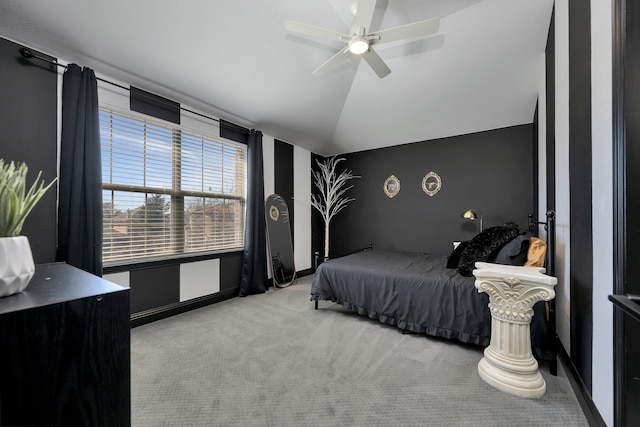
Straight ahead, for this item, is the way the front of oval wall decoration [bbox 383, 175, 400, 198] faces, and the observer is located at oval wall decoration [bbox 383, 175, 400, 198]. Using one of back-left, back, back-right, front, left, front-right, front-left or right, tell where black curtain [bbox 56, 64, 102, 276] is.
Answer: front-right

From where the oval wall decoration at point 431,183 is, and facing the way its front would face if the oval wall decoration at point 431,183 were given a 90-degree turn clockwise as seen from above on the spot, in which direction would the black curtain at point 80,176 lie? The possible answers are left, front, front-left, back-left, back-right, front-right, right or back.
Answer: front-left

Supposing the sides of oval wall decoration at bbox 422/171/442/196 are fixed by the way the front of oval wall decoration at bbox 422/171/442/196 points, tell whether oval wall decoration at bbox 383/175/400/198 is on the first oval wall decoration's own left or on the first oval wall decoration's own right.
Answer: on the first oval wall decoration's own right

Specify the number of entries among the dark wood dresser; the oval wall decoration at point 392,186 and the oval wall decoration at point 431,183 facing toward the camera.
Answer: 2

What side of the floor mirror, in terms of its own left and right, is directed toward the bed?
front

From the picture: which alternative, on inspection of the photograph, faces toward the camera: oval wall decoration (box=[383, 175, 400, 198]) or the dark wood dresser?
the oval wall decoration

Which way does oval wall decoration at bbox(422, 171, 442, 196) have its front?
toward the camera

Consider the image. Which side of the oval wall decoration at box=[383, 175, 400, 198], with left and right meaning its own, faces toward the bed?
front

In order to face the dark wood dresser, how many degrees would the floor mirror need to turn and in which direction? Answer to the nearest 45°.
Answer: approximately 45° to its right

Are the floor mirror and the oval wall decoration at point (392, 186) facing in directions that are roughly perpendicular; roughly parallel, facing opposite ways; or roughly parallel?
roughly perpendicular

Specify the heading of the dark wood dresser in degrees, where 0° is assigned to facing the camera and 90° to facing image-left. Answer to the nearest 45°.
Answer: approximately 225°

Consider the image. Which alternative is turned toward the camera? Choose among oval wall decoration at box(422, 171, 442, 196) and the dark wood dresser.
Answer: the oval wall decoration

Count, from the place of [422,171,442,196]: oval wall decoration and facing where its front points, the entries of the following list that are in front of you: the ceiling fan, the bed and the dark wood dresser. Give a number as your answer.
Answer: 3

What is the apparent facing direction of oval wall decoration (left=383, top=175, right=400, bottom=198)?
toward the camera

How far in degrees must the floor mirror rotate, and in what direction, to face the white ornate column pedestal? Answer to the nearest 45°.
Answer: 0° — it already faces it

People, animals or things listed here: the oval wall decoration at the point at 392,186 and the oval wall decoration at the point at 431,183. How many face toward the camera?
2

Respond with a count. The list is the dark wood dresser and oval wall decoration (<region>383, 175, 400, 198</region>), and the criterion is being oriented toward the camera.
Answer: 1

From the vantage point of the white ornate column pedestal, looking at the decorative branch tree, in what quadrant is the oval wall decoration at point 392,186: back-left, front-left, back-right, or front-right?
front-right
